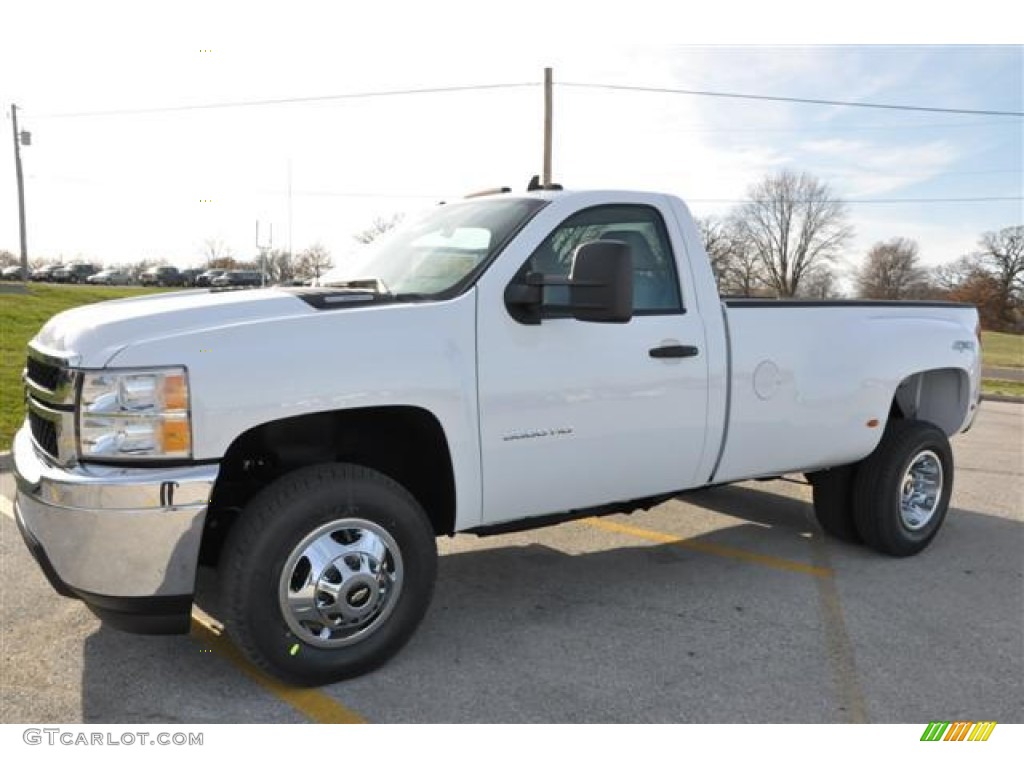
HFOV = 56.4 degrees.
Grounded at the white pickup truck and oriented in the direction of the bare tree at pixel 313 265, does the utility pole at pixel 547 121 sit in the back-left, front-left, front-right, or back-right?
front-right

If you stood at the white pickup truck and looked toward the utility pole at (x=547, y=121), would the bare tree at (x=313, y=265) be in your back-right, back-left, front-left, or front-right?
front-left

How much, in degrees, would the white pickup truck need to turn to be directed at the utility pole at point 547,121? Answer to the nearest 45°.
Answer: approximately 135° to its right

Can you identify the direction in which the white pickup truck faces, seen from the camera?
facing the viewer and to the left of the viewer

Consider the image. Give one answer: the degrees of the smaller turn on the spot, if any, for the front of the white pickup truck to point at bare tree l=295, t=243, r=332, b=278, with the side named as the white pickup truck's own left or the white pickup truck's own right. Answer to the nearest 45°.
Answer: approximately 135° to the white pickup truck's own right
